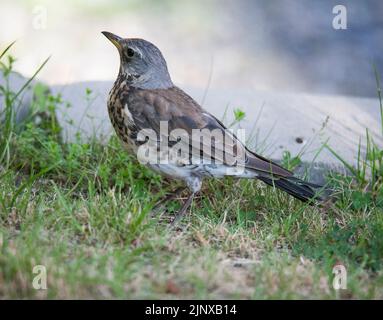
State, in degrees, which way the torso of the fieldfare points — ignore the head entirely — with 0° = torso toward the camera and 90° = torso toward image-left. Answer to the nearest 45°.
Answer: approximately 90°

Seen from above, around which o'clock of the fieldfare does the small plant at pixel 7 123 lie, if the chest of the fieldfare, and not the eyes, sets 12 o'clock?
The small plant is roughly at 1 o'clock from the fieldfare.

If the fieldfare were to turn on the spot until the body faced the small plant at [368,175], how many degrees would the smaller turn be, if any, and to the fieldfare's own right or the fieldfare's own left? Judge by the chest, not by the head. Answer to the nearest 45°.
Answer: approximately 180°

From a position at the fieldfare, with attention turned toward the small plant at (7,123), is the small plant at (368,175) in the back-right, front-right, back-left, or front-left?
back-right
